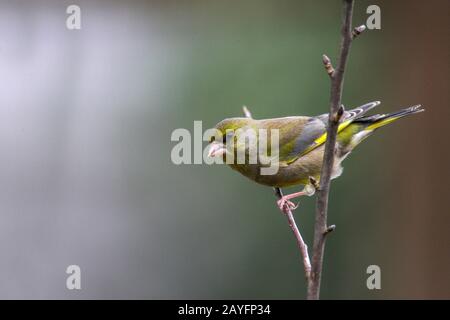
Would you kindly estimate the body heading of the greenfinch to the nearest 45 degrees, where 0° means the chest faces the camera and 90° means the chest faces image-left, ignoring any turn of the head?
approximately 90°
